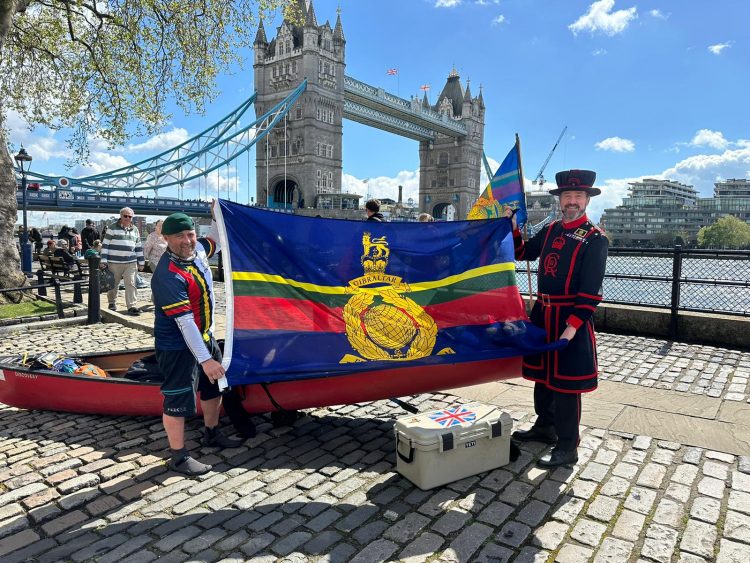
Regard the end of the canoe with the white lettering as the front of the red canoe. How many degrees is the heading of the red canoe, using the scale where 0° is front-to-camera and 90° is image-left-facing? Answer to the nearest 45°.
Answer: approximately 90°

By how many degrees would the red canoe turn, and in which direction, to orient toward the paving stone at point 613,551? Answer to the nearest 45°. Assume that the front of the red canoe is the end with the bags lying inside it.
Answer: approximately 135° to its left

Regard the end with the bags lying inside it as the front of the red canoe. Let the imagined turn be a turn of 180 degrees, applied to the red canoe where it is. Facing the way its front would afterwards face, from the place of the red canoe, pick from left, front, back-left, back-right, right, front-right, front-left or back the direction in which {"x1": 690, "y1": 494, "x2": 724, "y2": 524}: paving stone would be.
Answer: front-right

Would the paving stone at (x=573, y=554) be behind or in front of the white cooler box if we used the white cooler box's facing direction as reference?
in front

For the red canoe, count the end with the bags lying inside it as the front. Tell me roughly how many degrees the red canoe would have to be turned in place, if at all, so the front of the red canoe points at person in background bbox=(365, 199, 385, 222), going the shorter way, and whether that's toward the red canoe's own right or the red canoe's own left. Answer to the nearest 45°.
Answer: approximately 135° to the red canoe's own right

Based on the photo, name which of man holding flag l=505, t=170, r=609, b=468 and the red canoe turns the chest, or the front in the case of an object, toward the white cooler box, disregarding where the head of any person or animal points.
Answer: the man holding flag

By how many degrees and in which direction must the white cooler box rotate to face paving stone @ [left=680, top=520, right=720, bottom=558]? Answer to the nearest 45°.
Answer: approximately 45° to its left

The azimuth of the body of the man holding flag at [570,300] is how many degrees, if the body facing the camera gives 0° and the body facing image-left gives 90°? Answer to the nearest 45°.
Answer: approximately 45°

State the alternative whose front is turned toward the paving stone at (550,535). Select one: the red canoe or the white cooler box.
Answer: the white cooler box

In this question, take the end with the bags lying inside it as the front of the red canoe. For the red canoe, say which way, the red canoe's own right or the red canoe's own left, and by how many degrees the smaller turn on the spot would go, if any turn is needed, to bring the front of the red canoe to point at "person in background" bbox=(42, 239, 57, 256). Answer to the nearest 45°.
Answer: approximately 45° to the red canoe's own right
